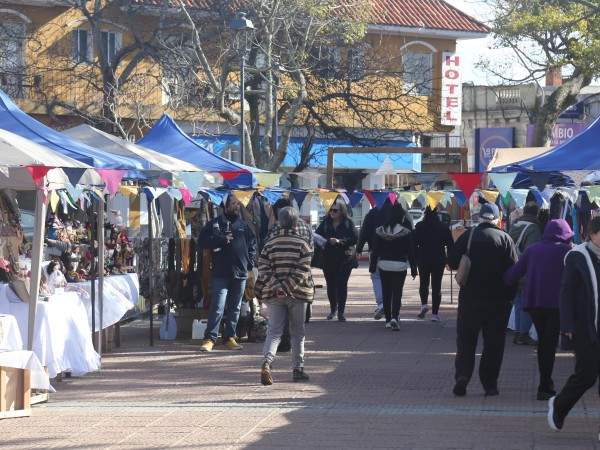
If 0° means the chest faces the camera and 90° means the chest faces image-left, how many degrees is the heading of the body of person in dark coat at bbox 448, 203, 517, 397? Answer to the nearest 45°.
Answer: approximately 180°

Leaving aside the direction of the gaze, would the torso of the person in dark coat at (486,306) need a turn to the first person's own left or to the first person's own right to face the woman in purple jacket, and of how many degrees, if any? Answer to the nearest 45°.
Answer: approximately 90° to the first person's own right

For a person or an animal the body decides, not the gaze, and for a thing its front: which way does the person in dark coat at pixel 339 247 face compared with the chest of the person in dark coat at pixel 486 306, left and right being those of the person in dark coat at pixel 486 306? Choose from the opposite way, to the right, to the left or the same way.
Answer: the opposite way

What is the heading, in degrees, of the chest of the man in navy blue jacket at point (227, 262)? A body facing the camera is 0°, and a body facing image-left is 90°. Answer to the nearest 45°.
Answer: approximately 315°

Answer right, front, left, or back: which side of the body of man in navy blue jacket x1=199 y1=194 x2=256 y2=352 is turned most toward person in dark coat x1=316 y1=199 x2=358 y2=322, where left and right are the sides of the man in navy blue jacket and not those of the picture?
left

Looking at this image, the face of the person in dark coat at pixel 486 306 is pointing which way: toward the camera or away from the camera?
away from the camera

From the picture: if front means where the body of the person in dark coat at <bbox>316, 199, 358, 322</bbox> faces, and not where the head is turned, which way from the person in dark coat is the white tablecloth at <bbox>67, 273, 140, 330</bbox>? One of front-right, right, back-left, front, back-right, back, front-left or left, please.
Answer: front-right

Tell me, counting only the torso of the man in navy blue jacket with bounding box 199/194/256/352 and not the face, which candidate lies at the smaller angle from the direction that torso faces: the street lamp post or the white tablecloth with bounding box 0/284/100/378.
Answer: the white tablecloth

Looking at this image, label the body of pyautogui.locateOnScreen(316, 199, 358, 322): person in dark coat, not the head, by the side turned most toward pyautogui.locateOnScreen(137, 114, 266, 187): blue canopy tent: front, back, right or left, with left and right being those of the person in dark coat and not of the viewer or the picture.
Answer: right

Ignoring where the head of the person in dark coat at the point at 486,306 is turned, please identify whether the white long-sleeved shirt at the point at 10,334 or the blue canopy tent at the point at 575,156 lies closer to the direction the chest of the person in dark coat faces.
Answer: the blue canopy tent

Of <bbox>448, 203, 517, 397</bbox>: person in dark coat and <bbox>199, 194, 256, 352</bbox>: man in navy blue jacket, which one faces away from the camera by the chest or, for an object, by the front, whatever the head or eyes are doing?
the person in dark coat

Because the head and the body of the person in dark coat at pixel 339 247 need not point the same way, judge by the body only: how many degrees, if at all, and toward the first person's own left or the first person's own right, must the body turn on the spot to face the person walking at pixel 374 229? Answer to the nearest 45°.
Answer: approximately 90° to the first person's own left

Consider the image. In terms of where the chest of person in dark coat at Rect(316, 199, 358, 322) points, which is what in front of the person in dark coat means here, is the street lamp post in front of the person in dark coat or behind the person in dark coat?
behind

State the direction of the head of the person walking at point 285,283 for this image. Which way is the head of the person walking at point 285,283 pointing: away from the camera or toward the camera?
away from the camera
